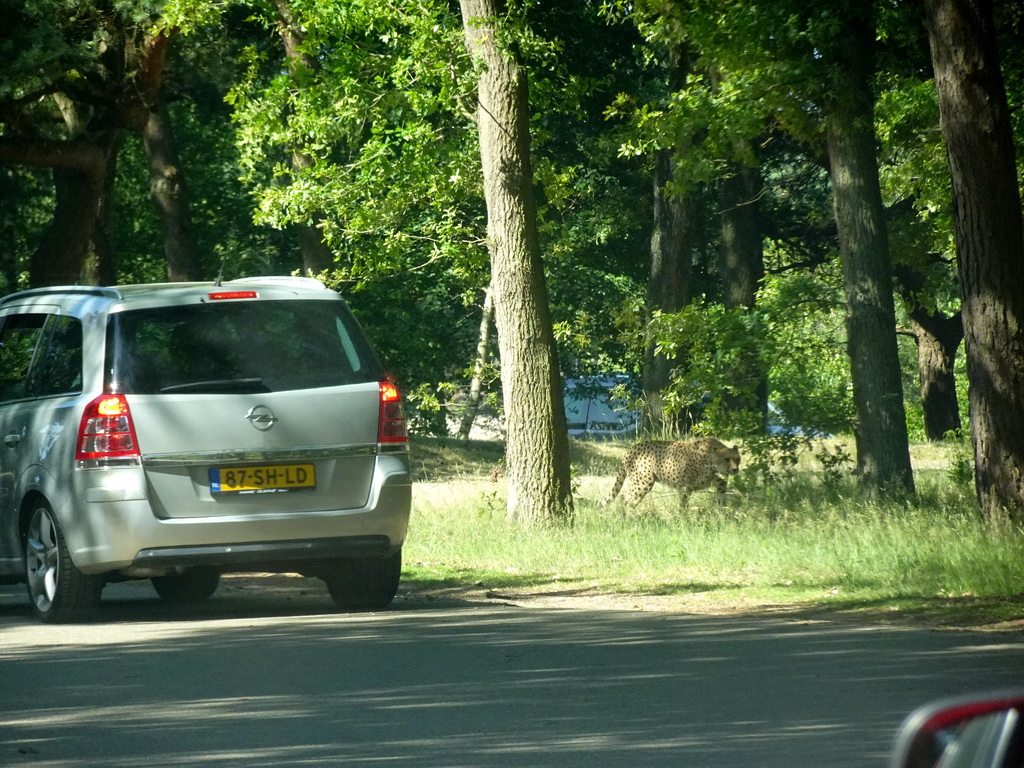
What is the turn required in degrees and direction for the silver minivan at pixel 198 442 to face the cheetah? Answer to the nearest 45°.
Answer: approximately 90° to its right

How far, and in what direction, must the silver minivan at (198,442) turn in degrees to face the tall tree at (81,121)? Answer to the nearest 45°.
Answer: approximately 45° to its right

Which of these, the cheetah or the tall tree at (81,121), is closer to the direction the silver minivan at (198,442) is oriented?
the tall tree

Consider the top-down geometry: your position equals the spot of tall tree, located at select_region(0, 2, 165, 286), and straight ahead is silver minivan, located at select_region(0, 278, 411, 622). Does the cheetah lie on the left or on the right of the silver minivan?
left

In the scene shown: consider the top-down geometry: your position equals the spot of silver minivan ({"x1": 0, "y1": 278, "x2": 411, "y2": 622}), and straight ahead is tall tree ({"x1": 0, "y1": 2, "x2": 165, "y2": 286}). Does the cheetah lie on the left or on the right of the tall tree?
right

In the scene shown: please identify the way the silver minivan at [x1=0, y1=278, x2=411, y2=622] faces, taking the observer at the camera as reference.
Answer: facing away from the viewer and to the left of the viewer
